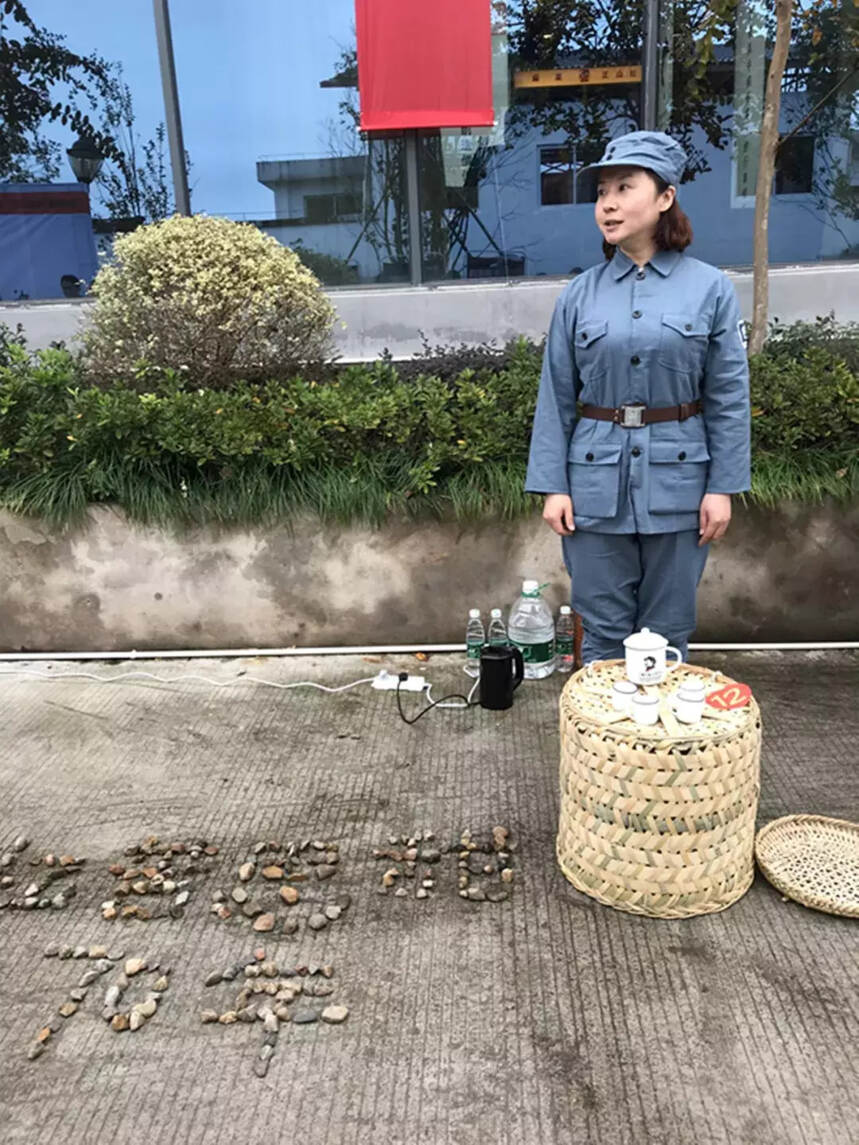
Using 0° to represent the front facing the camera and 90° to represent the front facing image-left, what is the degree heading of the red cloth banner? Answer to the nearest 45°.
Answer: approximately 0°

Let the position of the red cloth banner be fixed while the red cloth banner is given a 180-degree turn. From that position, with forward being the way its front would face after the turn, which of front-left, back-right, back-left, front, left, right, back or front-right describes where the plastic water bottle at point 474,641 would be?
back

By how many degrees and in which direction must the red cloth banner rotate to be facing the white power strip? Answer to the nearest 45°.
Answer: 0° — it already faces it

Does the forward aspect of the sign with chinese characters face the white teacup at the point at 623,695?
yes

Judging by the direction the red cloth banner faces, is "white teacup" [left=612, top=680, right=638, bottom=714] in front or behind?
in front

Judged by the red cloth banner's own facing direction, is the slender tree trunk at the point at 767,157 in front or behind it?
in front

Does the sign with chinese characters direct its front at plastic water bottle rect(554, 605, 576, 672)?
yes

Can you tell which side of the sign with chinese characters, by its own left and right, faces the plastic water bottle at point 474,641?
front

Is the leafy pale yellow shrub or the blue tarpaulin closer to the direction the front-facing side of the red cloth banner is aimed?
the leafy pale yellow shrub

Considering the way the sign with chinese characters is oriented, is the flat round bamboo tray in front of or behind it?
in front

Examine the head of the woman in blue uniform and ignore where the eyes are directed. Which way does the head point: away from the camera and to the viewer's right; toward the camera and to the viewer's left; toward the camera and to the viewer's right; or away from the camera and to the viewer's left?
toward the camera and to the viewer's left
